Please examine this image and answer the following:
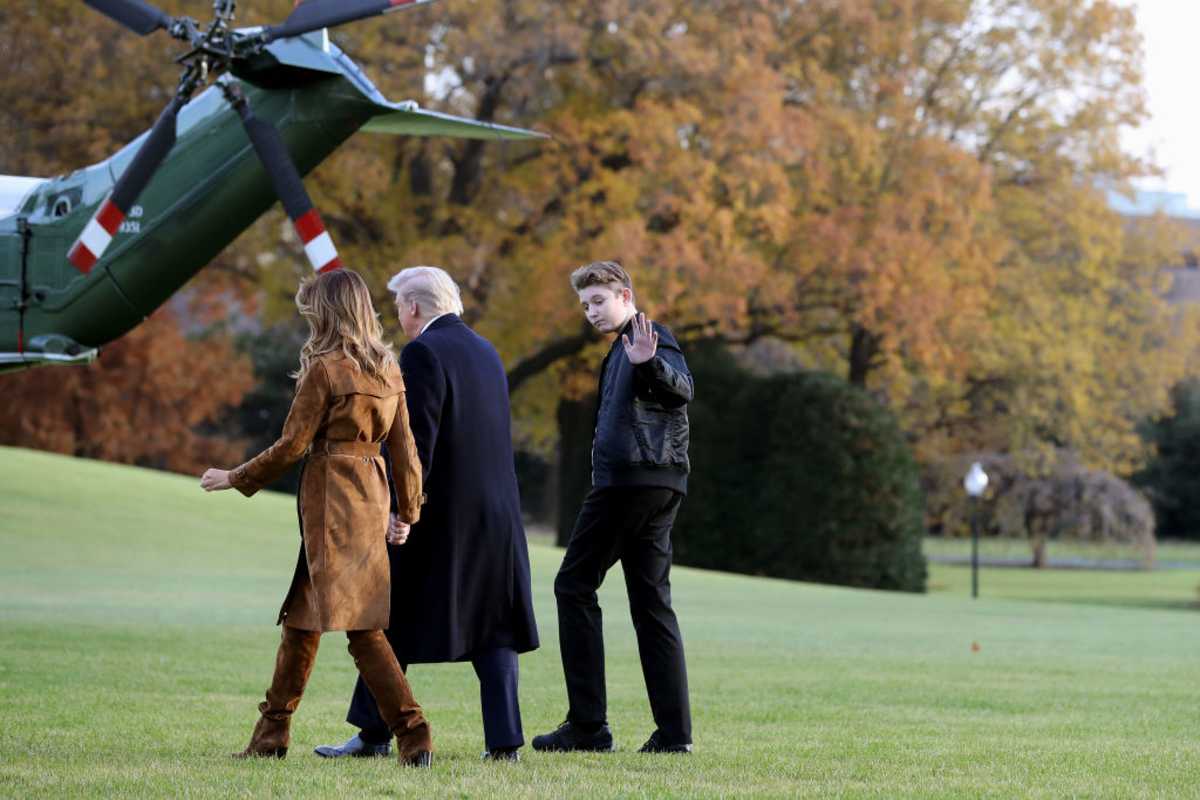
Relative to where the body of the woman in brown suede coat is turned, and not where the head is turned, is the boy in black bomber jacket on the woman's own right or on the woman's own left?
on the woman's own right

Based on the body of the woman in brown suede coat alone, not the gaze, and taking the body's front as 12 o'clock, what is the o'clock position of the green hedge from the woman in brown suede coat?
The green hedge is roughly at 2 o'clock from the woman in brown suede coat.

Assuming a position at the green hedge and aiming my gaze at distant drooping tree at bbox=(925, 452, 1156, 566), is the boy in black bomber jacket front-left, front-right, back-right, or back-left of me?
back-right

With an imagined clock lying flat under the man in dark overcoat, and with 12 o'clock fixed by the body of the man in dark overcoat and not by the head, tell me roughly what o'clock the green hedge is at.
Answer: The green hedge is roughly at 2 o'clock from the man in dark overcoat.

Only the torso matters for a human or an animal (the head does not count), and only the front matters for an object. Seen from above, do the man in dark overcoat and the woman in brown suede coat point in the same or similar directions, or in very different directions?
same or similar directions

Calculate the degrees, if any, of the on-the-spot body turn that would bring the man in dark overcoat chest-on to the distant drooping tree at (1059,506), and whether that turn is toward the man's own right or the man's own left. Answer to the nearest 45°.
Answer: approximately 90° to the man's own right

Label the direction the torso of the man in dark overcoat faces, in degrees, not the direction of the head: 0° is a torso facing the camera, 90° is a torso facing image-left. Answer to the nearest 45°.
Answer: approximately 135°

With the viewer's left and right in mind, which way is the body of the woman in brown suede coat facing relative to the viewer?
facing away from the viewer and to the left of the viewer

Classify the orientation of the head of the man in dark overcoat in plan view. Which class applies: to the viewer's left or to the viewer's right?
to the viewer's left

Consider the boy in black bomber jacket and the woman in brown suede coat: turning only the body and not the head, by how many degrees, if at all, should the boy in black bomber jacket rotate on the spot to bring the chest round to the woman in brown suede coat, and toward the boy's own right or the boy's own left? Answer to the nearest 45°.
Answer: approximately 45° to the boy's own left

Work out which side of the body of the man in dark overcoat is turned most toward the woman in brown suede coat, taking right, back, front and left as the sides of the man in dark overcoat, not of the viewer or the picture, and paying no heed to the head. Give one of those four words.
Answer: left

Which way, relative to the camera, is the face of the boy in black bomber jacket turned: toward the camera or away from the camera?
toward the camera

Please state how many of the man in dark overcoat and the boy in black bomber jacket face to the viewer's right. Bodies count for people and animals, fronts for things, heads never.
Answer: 0

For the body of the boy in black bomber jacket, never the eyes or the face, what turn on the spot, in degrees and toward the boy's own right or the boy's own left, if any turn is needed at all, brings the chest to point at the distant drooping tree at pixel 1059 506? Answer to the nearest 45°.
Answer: approximately 90° to the boy's own right
